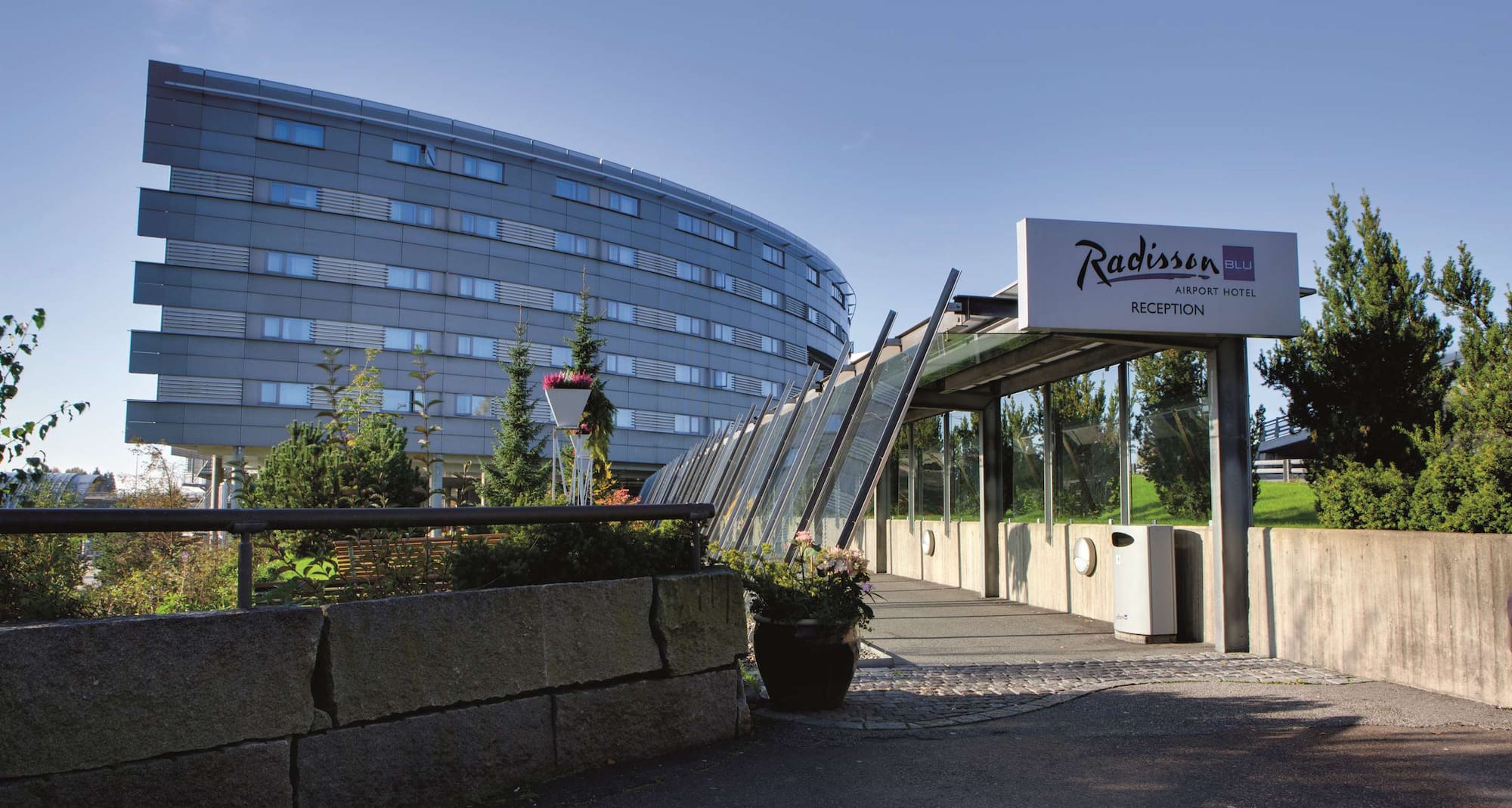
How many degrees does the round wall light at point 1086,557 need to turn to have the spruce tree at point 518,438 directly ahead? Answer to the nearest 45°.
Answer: approximately 90° to its right

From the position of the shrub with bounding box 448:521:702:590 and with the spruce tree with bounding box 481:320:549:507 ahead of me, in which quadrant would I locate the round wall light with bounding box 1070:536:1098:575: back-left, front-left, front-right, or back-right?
front-right

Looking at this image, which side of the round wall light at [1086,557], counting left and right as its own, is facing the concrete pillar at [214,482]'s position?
right

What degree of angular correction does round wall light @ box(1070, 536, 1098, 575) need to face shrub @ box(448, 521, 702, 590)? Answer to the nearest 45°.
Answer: approximately 45° to its left

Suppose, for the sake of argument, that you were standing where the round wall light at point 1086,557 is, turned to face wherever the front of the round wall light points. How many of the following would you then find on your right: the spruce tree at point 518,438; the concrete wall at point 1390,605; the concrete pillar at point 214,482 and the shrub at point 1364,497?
2

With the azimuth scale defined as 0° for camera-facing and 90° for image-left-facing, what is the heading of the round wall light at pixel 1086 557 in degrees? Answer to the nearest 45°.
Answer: approximately 45°

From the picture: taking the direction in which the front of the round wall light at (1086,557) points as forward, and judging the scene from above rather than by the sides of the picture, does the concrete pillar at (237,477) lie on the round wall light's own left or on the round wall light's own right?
on the round wall light's own right

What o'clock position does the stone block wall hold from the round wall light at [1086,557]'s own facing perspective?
The stone block wall is roughly at 11 o'clock from the round wall light.

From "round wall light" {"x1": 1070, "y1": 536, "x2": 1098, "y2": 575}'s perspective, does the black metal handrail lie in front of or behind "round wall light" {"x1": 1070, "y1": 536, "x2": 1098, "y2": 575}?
in front

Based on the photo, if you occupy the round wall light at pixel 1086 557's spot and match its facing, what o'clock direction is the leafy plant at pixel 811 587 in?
The leafy plant is roughly at 11 o'clock from the round wall light.
